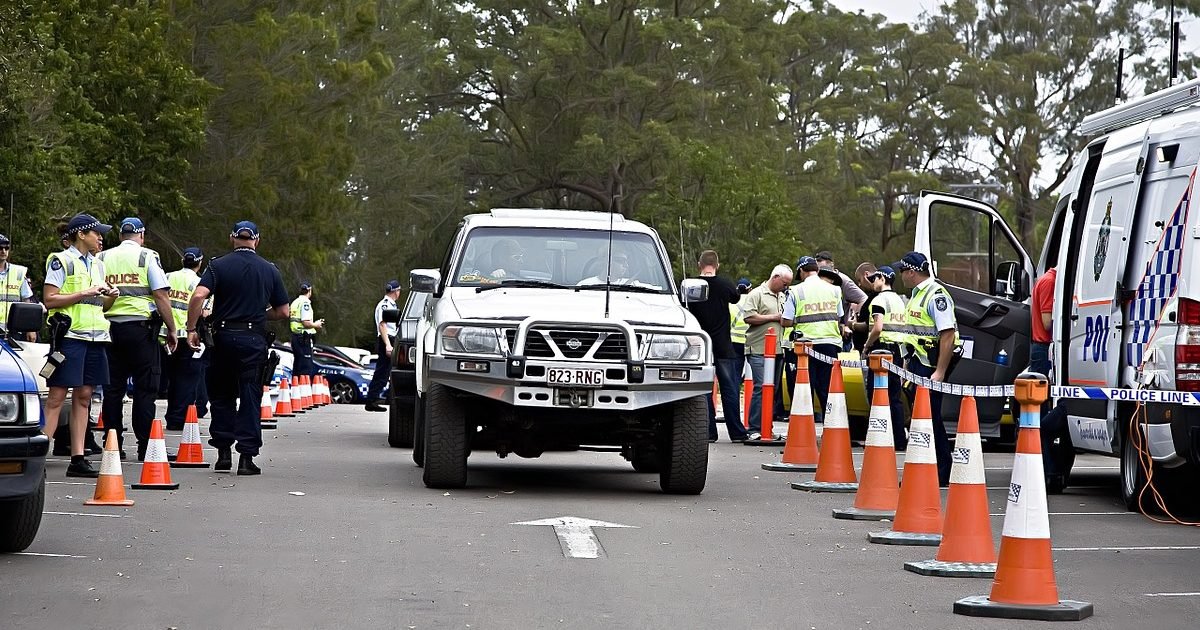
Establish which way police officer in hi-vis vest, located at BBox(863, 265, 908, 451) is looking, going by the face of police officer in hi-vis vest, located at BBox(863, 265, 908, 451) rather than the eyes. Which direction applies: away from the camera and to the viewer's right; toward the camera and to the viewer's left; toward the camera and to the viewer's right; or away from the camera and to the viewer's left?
away from the camera and to the viewer's left

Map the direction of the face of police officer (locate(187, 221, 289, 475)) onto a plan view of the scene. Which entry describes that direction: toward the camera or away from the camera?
away from the camera

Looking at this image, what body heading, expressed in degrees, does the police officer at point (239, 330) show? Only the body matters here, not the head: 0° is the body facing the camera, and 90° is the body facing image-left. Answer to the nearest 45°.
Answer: approximately 180°

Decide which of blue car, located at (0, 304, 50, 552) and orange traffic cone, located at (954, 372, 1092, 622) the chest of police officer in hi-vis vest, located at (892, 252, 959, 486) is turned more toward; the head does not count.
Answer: the blue car

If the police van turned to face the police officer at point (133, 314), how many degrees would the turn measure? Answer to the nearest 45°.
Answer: approximately 45° to its left

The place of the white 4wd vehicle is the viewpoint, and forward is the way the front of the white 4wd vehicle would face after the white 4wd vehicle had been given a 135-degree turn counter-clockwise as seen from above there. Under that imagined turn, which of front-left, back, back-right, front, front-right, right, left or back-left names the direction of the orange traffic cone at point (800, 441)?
front

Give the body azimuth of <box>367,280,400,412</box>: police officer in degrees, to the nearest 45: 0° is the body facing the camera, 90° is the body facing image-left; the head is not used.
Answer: approximately 270°

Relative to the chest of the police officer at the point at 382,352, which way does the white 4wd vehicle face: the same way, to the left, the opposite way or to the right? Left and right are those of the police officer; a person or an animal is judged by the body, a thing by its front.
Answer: to the right

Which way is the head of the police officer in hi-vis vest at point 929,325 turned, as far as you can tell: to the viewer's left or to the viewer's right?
to the viewer's left

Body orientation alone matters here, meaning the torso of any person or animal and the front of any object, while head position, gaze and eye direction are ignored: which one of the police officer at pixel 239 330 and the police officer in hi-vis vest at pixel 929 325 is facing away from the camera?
the police officer
